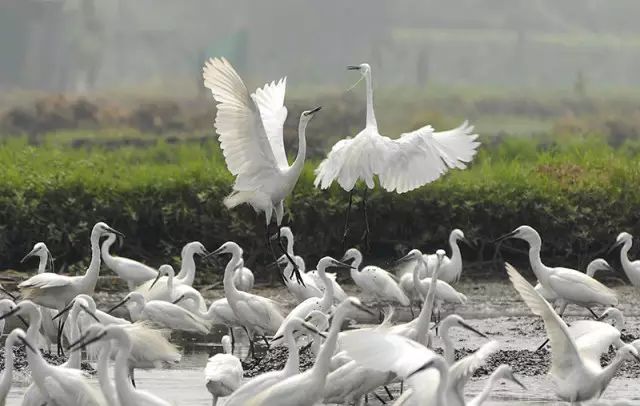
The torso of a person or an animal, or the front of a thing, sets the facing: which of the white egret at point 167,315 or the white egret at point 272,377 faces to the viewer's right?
the white egret at point 272,377

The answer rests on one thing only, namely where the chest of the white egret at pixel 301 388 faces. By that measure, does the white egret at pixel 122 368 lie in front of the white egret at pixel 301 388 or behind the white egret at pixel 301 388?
behind

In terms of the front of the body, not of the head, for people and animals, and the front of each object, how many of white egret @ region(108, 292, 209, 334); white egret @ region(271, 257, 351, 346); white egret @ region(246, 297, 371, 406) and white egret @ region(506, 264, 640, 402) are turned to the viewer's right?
3

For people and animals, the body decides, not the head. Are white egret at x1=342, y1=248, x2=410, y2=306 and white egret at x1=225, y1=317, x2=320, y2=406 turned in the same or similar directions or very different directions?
very different directions

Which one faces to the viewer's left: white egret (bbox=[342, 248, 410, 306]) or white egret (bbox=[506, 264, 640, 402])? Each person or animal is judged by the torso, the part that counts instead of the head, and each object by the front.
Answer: white egret (bbox=[342, 248, 410, 306])

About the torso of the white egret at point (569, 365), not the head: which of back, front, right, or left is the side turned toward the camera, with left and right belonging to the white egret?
right

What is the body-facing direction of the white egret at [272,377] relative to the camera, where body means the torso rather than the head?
to the viewer's right

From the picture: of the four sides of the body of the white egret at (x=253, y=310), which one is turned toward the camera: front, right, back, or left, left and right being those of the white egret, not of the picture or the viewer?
left

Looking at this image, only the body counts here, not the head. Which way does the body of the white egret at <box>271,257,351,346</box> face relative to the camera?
to the viewer's right

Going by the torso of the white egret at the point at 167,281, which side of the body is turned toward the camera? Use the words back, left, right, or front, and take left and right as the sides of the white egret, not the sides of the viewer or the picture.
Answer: left

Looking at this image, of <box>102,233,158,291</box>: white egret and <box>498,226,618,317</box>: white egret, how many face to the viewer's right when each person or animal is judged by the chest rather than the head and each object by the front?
0

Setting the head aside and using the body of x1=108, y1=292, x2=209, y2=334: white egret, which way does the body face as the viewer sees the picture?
to the viewer's left
